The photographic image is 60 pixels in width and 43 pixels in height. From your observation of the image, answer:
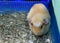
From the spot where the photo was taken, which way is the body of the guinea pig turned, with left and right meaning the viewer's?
facing the viewer
